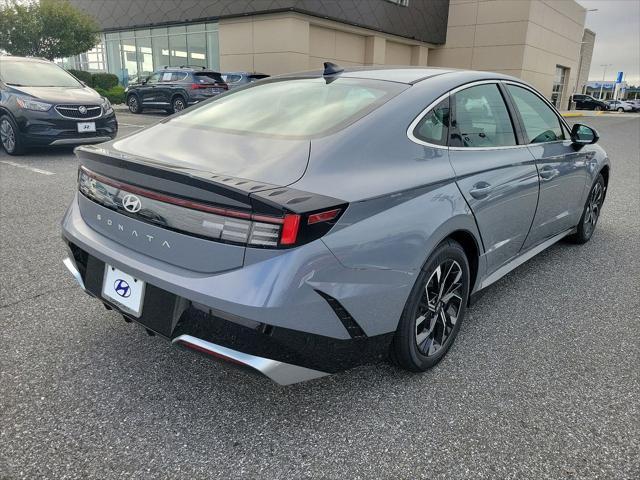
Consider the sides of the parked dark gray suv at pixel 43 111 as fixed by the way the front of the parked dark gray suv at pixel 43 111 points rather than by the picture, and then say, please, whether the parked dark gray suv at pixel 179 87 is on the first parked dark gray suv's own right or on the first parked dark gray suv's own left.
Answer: on the first parked dark gray suv's own left

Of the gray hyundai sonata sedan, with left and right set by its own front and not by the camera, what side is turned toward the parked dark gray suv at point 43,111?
left

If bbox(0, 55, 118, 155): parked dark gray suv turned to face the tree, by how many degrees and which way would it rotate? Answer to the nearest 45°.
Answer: approximately 135° to its left

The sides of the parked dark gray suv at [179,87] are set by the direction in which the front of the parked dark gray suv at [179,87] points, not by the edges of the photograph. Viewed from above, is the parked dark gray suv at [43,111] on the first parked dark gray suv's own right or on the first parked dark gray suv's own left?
on the first parked dark gray suv's own left

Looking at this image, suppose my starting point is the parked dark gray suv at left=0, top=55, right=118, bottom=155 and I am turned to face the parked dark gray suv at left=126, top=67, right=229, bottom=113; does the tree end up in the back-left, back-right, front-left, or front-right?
front-left

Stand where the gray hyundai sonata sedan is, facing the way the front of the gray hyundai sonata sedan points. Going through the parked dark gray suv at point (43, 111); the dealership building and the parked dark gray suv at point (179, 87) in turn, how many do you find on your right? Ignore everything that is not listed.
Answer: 0

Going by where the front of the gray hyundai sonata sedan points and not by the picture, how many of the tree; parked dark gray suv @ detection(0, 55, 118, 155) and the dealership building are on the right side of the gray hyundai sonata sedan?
0

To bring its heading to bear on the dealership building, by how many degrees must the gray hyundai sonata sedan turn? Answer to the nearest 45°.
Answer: approximately 45° to its left

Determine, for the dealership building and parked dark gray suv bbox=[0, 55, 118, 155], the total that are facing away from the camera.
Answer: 0

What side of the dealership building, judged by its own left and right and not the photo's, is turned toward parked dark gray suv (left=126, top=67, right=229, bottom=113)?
front

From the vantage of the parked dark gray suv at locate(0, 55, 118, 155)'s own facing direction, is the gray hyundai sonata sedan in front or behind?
in front

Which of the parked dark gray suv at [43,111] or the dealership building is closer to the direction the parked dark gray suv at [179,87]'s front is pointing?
the dealership building

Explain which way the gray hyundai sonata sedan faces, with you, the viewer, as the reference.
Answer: facing away from the viewer and to the right of the viewer

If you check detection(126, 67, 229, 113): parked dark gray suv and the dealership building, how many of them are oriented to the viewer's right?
0

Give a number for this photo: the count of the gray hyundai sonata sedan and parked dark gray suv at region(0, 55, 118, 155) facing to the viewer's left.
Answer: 0

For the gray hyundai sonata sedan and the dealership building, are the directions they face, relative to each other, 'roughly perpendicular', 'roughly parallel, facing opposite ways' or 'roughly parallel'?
roughly parallel, facing opposite ways

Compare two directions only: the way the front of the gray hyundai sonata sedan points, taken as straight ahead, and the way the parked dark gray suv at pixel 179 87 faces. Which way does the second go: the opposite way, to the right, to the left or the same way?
to the left
